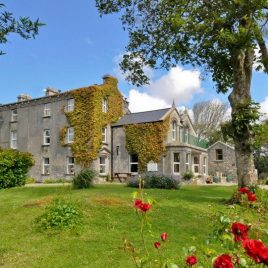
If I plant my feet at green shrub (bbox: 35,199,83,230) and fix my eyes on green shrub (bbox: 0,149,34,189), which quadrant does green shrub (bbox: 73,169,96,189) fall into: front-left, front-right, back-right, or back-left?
front-right

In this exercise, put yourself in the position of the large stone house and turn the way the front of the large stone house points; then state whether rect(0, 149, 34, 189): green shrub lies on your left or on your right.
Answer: on your right

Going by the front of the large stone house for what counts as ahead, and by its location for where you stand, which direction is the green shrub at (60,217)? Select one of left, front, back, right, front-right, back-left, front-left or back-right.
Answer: front-right
